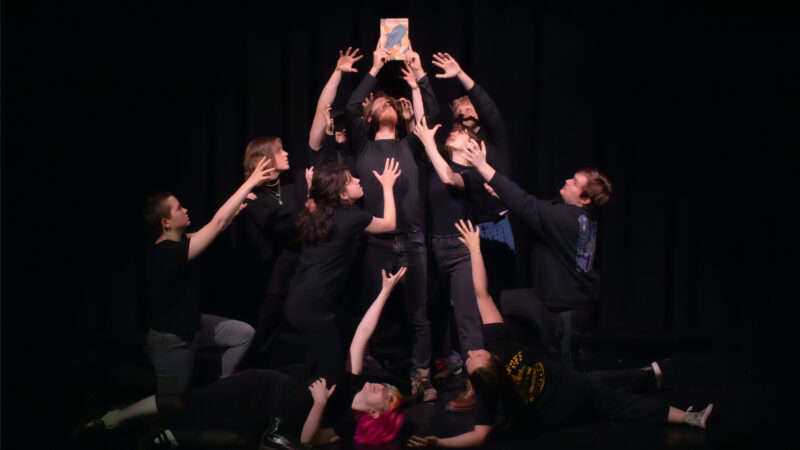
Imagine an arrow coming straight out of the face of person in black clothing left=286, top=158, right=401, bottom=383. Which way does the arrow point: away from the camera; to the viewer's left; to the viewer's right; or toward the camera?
to the viewer's right

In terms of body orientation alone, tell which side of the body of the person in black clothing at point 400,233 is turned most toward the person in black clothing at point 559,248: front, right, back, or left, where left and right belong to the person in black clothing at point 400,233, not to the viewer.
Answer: left

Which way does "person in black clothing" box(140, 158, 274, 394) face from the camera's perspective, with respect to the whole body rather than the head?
to the viewer's right

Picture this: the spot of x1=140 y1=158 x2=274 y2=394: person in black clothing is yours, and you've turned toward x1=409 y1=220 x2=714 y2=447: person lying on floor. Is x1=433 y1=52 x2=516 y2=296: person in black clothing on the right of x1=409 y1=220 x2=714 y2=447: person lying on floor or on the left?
left

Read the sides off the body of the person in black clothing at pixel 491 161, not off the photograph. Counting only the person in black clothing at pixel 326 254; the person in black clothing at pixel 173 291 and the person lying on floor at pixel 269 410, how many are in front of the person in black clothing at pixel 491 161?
3

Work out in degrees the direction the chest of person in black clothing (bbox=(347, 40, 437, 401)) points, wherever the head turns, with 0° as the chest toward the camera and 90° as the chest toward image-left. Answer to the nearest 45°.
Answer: approximately 0°

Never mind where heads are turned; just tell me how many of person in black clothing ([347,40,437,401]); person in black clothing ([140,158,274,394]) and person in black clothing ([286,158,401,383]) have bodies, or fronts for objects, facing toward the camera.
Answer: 1

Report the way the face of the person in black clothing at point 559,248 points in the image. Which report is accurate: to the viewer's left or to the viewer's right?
to the viewer's left

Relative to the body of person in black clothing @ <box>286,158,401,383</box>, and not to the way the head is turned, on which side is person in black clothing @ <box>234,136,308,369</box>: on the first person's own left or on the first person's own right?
on the first person's own left

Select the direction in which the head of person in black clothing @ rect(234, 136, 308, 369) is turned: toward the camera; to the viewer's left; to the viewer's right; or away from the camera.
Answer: to the viewer's right

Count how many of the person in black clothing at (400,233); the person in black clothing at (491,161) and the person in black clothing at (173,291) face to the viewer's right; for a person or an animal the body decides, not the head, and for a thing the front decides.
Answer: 1

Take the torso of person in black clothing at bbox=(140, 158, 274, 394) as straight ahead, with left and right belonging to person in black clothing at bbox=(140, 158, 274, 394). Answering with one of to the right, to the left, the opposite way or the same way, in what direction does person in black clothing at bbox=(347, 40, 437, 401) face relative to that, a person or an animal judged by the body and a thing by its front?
to the right

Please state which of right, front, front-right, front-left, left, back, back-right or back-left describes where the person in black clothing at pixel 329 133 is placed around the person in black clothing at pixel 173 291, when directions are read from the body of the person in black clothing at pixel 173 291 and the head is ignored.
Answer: front-left
